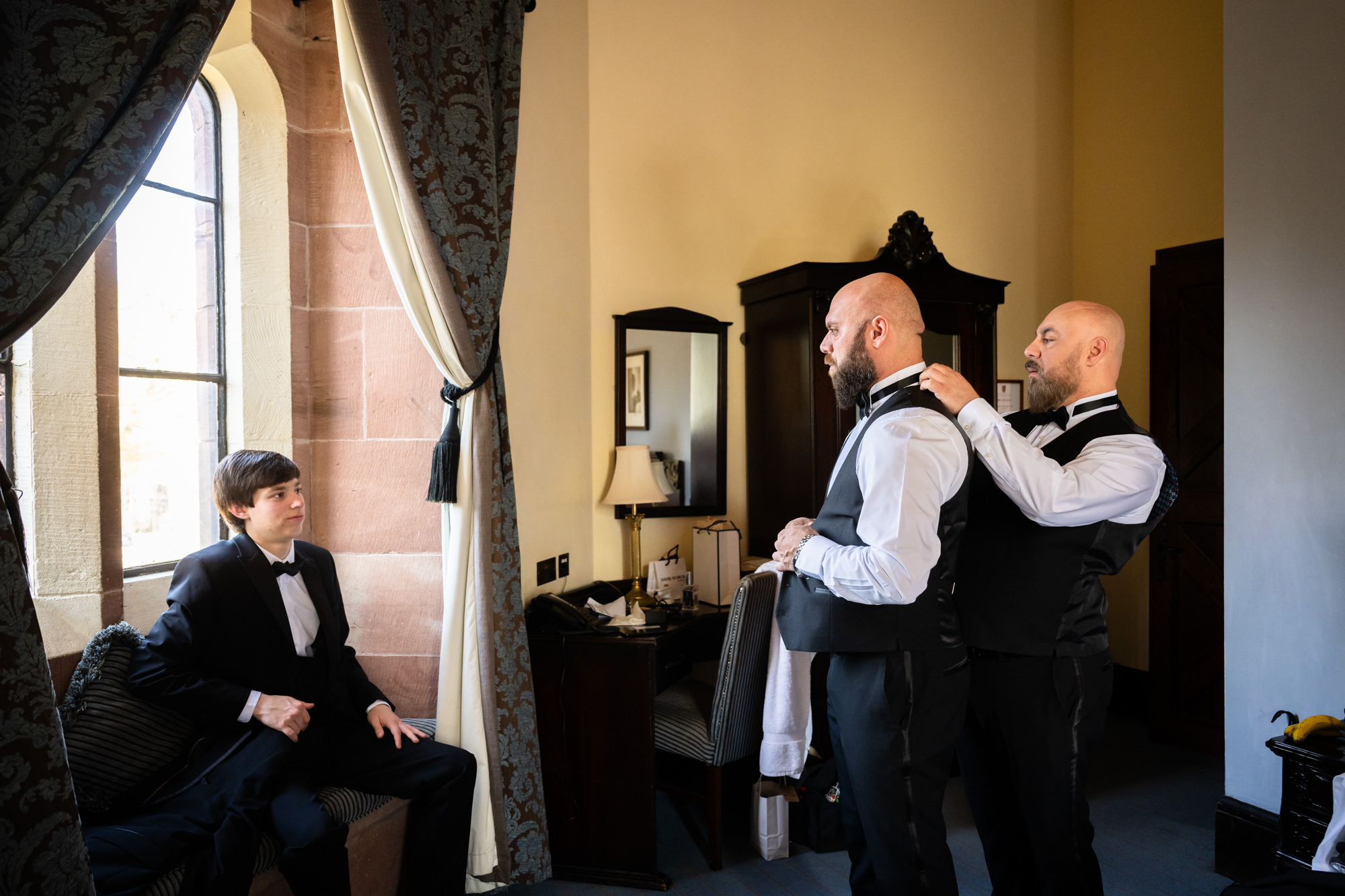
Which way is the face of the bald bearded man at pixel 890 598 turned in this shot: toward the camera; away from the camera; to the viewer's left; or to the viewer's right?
to the viewer's left

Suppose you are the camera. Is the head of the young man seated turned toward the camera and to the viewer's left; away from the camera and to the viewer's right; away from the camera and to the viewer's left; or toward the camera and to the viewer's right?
toward the camera and to the viewer's right

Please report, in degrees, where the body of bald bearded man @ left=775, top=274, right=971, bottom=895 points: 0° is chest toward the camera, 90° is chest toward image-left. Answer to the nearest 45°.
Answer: approximately 90°

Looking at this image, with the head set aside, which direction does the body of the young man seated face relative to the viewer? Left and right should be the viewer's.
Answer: facing the viewer and to the right of the viewer

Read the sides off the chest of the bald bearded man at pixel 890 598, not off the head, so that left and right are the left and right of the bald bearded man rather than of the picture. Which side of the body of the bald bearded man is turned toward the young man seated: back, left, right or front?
front

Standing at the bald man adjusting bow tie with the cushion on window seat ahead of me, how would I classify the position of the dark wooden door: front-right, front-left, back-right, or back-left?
back-right

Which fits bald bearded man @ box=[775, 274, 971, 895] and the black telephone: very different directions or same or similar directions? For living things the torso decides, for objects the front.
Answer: very different directions

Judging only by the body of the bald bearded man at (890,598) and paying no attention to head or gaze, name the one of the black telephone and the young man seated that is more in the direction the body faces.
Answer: the young man seated

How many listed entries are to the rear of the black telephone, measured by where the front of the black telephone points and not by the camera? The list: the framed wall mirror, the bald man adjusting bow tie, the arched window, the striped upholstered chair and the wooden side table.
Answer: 1
